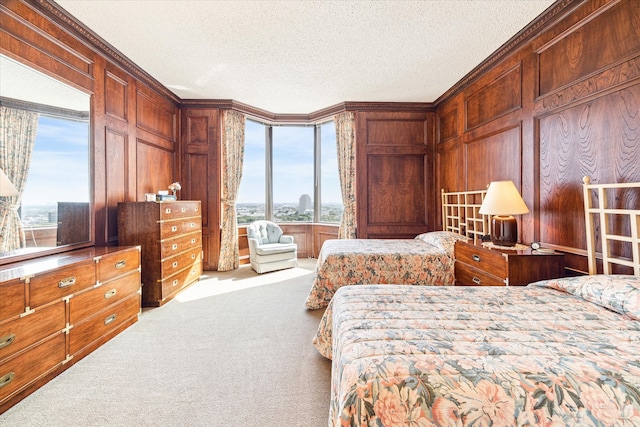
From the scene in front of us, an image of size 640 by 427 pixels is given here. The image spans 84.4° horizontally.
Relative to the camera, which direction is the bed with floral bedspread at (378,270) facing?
to the viewer's left

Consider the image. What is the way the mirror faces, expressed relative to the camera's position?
facing the viewer and to the right of the viewer

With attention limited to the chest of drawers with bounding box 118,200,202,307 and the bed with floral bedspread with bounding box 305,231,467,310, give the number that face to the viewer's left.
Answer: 1

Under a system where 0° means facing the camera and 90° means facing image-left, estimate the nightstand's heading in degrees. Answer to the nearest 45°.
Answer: approximately 45°

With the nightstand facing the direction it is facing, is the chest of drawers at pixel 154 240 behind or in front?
in front

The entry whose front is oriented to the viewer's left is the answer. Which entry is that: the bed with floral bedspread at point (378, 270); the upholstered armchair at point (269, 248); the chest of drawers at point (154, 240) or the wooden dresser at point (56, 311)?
the bed with floral bedspread

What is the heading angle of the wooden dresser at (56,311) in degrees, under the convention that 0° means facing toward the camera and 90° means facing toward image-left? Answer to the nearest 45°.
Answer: approximately 315°

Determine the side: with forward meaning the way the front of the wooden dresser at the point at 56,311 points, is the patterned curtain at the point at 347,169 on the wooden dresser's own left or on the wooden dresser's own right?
on the wooden dresser's own left

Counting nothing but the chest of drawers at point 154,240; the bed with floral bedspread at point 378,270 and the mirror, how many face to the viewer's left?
1

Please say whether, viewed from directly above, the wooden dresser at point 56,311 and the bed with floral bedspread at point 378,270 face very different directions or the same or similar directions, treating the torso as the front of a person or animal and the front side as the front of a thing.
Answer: very different directions
